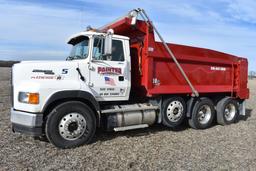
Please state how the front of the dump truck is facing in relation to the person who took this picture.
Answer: facing the viewer and to the left of the viewer
